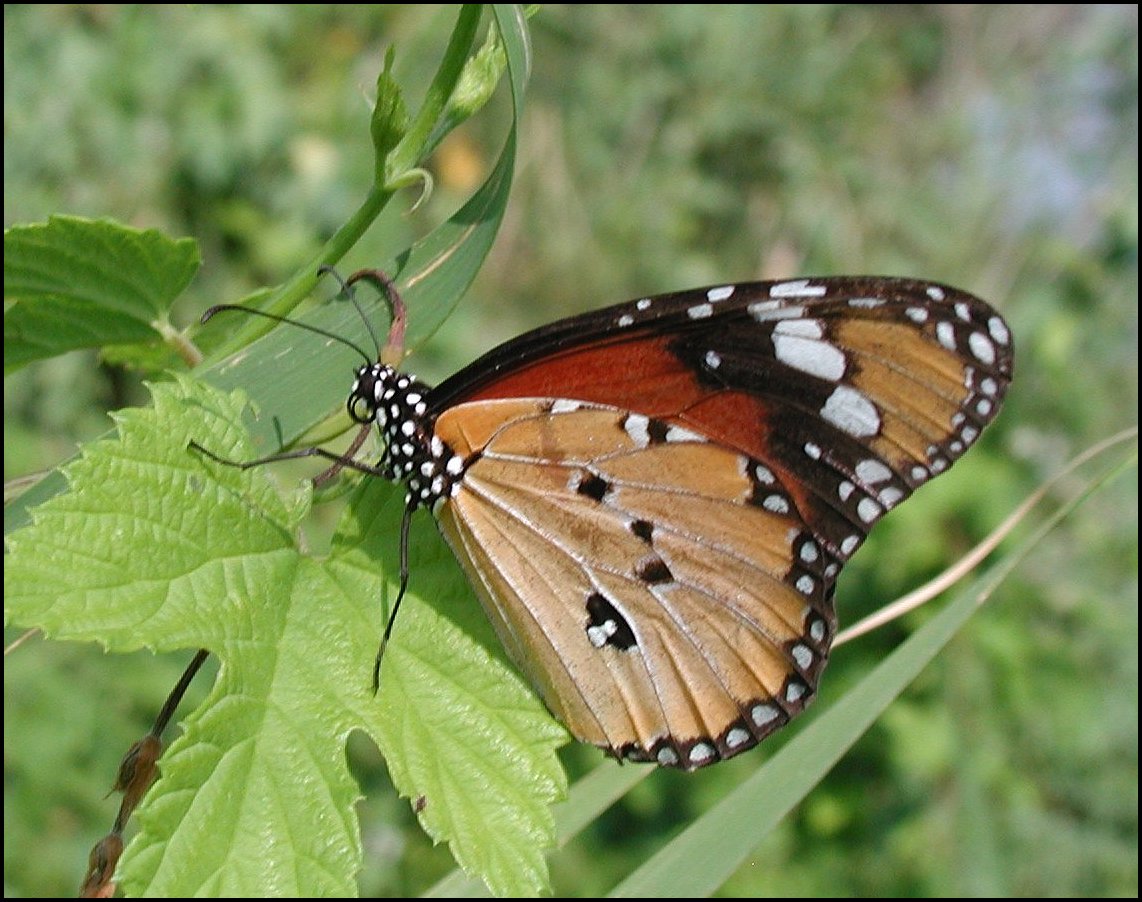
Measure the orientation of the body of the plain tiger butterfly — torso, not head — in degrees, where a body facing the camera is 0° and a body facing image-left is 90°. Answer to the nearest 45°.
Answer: approximately 90°
